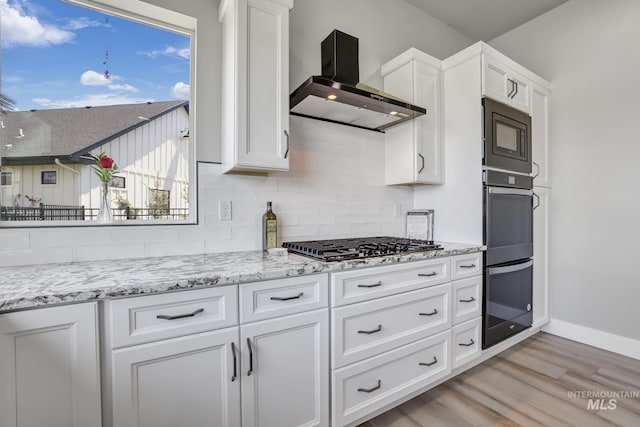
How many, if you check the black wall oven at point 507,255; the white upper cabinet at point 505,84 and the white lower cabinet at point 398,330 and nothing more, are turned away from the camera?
0

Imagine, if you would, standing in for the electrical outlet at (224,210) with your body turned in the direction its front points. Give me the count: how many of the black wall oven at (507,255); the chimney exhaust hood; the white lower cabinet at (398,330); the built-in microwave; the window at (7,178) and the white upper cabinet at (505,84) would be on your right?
1

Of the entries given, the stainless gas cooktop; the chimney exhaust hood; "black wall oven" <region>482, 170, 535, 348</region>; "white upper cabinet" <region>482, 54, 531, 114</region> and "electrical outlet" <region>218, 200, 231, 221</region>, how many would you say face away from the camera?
0

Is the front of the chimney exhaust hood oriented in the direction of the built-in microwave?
no

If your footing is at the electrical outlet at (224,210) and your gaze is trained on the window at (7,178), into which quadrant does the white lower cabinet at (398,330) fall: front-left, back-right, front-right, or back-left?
back-left

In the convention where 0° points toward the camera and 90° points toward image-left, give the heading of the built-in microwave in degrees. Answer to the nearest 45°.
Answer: approximately 315°

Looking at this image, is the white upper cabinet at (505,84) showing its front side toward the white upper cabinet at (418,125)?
no

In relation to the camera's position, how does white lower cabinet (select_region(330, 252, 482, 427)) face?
facing the viewer and to the right of the viewer

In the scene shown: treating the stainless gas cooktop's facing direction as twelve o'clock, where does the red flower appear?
The red flower is roughly at 4 o'clock from the stainless gas cooktop.

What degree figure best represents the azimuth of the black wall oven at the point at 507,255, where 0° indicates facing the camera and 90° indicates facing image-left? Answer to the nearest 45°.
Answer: approximately 315°

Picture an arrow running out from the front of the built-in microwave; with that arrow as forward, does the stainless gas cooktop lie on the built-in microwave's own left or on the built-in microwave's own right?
on the built-in microwave's own right

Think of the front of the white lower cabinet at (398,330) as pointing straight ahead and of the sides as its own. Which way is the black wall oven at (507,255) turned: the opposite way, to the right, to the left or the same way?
the same way

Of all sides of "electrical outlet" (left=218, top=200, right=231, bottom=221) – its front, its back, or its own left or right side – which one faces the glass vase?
right

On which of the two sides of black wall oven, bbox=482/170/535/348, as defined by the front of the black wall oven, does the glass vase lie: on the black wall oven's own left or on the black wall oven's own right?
on the black wall oven's own right

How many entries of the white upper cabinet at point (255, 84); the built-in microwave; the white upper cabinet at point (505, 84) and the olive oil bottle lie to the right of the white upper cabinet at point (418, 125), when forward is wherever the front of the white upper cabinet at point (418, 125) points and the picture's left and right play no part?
2

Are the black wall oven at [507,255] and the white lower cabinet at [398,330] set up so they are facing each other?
no

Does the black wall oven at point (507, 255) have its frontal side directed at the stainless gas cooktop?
no

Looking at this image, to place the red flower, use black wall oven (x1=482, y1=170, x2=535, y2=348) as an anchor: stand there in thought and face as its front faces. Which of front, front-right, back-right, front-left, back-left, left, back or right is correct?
right
